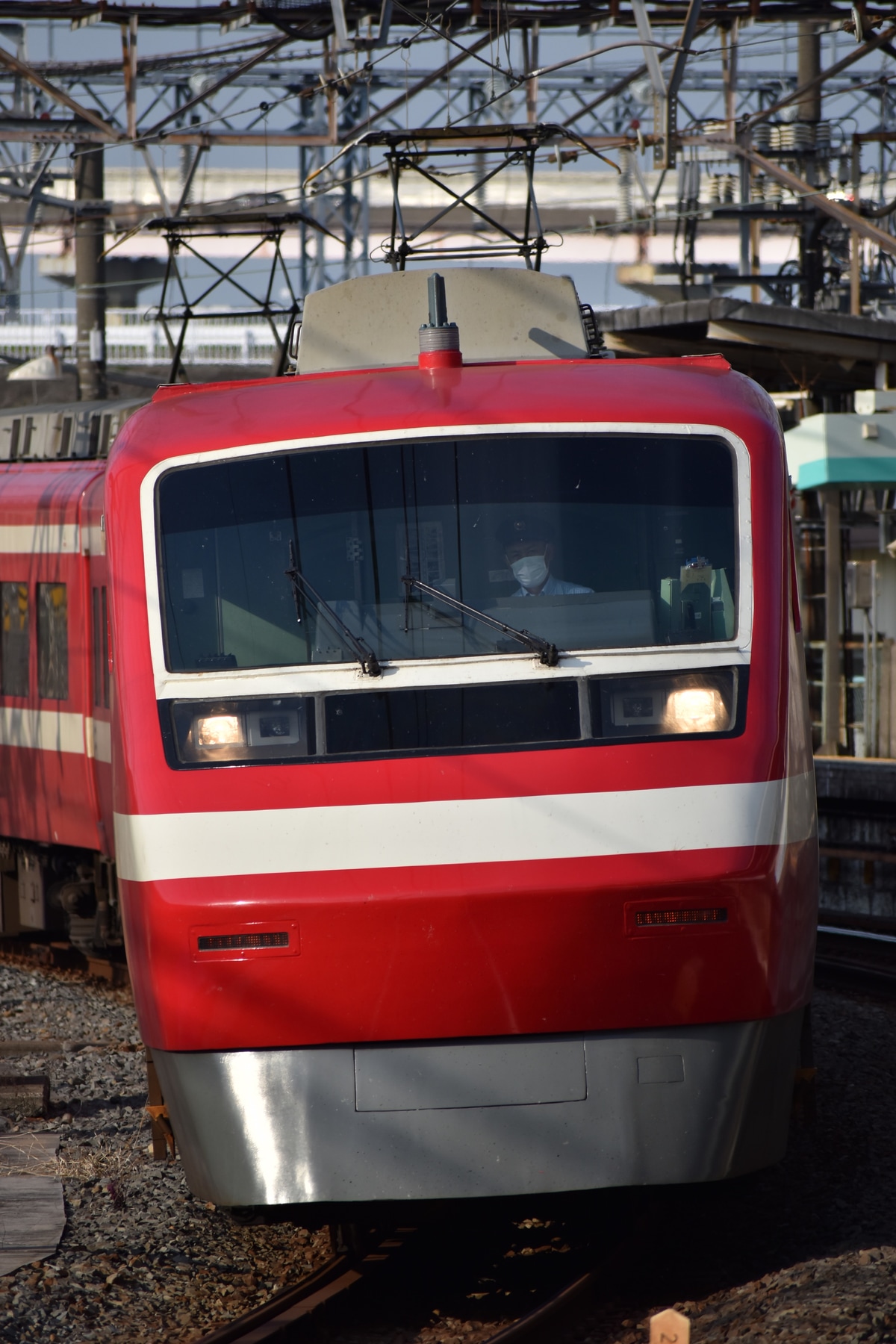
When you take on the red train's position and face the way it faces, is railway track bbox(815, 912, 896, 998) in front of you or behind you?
behind

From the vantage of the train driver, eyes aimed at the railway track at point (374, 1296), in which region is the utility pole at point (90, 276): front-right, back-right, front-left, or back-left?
back-right

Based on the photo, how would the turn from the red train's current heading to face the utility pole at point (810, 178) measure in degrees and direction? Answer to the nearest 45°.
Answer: approximately 180°

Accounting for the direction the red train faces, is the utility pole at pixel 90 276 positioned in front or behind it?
behind

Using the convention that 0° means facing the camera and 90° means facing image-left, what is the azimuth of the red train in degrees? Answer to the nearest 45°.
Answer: approximately 0°
